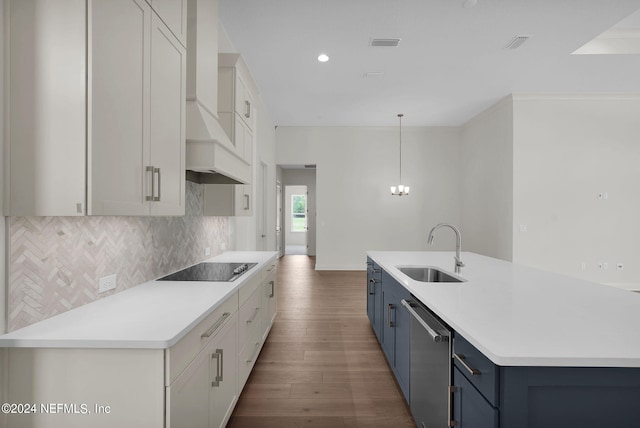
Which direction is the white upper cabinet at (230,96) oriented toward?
to the viewer's right

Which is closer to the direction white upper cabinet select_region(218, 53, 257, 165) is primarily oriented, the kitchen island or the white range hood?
the kitchen island

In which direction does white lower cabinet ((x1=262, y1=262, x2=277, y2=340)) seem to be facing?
to the viewer's right

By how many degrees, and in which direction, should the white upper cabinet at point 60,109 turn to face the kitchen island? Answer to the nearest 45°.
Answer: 0° — it already faces it

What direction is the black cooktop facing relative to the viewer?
to the viewer's right

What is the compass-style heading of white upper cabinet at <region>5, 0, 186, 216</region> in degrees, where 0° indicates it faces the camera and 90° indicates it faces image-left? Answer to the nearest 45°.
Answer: approximately 315°

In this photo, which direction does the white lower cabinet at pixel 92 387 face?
to the viewer's right

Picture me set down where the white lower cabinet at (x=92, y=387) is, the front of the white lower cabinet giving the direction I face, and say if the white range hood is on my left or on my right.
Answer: on my left

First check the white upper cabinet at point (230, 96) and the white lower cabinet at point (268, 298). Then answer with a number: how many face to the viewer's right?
2

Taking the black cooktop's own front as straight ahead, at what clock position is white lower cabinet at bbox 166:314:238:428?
The white lower cabinet is roughly at 3 o'clock from the black cooktop.

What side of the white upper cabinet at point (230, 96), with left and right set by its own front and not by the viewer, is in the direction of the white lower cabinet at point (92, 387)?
right
